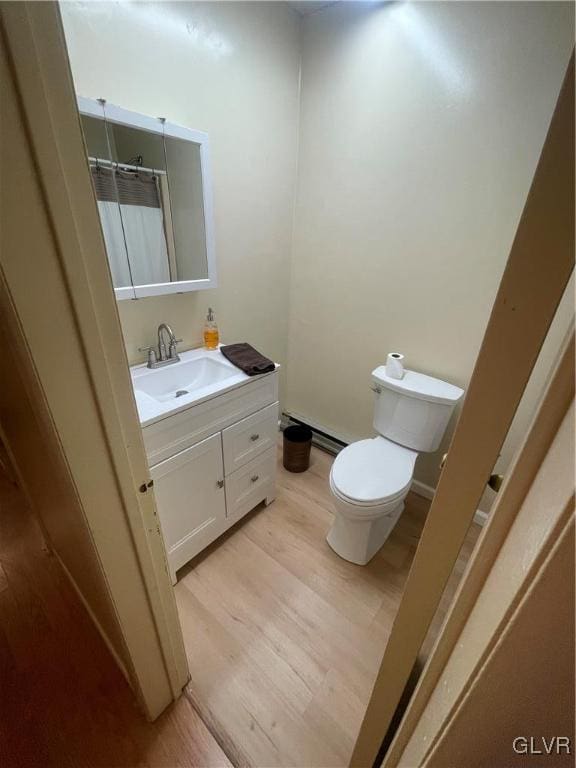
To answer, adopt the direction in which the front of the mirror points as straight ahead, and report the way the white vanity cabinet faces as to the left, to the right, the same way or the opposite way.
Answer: the same way

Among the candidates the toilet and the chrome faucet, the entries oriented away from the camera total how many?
0

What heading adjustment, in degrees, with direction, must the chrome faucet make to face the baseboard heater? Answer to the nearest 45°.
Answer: approximately 45° to its left

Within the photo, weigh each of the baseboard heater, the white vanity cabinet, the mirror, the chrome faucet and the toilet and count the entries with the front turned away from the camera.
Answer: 0

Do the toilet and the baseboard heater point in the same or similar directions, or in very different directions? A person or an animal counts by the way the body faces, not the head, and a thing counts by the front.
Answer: same or similar directions

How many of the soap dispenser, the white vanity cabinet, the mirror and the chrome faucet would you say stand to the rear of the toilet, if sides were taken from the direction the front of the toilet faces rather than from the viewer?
0

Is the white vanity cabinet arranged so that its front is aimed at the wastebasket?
no

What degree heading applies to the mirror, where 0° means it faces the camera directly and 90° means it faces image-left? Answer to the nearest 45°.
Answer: approximately 315°

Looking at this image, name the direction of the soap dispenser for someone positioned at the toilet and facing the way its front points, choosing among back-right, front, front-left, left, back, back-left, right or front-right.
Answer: front-right

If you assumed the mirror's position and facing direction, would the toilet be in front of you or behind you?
in front

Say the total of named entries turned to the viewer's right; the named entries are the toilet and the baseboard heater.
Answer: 0

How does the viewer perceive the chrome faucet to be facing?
facing the viewer and to the right of the viewer

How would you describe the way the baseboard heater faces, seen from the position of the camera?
facing the viewer and to the left of the viewer
